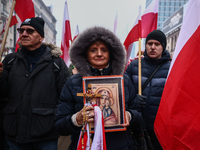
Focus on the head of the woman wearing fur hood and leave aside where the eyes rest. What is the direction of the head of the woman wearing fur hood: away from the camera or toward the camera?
toward the camera

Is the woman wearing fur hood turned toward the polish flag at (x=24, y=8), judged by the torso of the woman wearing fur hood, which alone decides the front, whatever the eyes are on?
no

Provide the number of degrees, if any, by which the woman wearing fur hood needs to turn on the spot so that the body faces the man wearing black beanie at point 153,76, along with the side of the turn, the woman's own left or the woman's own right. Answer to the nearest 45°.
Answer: approximately 135° to the woman's own left

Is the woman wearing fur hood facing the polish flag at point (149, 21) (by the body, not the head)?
no

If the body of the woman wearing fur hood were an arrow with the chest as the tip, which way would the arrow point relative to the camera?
toward the camera

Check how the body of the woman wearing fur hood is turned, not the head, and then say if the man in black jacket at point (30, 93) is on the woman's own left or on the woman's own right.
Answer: on the woman's own right

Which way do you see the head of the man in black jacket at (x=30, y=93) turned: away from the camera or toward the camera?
toward the camera

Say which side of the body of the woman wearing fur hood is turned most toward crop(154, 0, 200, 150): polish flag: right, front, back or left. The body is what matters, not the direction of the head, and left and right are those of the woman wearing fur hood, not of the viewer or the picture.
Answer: left

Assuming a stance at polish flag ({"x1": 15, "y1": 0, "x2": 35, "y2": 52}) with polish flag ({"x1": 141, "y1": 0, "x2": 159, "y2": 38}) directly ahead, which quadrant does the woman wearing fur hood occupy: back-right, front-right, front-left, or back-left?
front-right
